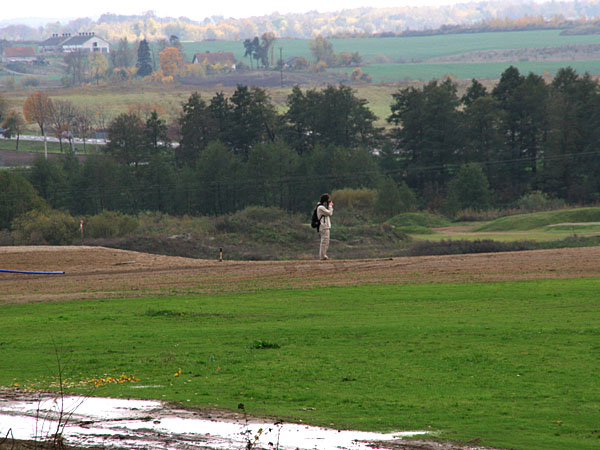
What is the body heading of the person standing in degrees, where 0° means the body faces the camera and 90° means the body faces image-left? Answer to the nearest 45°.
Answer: approximately 270°
